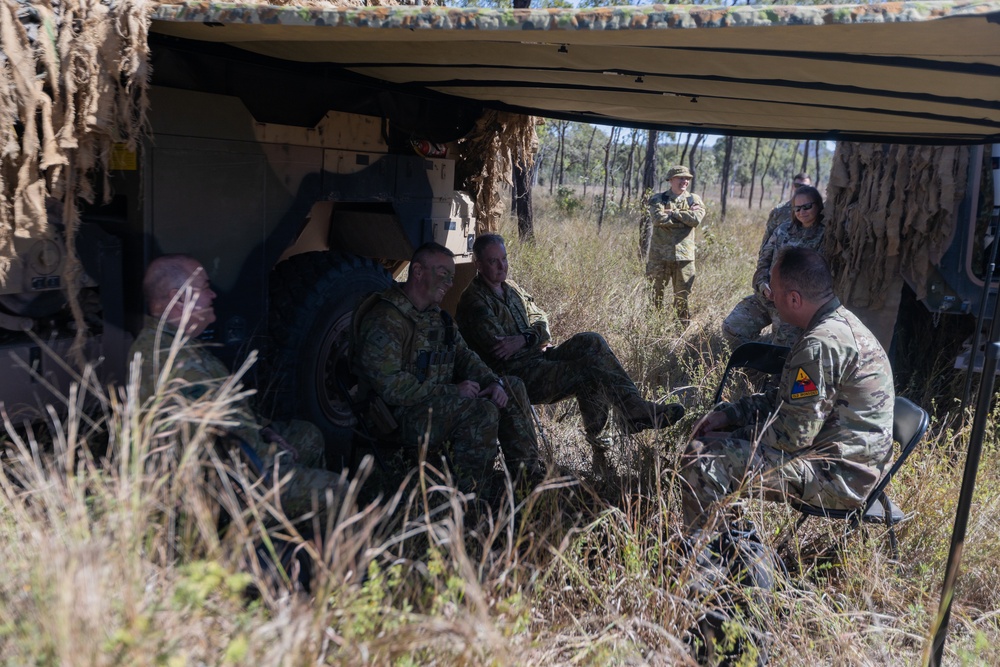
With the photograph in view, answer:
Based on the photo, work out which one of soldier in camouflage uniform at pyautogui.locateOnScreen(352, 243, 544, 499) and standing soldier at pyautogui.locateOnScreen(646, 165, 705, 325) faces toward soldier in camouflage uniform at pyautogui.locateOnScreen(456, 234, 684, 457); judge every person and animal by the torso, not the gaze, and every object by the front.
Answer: the standing soldier

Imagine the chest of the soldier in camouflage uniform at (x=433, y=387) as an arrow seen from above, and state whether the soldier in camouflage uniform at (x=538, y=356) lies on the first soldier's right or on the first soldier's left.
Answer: on the first soldier's left

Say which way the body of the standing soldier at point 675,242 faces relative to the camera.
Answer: toward the camera

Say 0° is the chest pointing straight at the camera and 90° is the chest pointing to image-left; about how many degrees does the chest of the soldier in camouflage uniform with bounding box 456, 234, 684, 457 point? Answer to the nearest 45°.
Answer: approximately 315°

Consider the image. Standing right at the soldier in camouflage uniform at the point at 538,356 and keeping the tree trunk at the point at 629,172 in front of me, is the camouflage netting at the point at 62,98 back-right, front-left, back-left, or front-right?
back-left

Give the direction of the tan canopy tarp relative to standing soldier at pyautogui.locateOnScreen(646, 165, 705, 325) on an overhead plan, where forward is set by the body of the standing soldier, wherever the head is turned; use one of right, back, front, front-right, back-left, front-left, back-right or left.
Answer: front

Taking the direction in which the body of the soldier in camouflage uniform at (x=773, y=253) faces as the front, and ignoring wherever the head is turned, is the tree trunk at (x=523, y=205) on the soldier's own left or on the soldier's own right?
on the soldier's own right

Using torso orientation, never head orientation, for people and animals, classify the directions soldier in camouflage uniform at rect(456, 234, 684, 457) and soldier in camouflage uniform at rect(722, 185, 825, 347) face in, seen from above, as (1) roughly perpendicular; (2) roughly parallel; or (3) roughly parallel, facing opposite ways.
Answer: roughly perpendicular

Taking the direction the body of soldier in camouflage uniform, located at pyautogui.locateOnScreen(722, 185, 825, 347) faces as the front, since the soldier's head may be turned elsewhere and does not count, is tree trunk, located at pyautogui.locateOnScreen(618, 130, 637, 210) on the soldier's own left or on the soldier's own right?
on the soldier's own right

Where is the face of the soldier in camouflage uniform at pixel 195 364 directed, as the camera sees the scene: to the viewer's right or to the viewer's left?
to the viewer's right

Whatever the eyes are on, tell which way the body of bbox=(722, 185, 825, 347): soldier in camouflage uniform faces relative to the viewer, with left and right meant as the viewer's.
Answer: facing the viewer and to the left of the viewer
